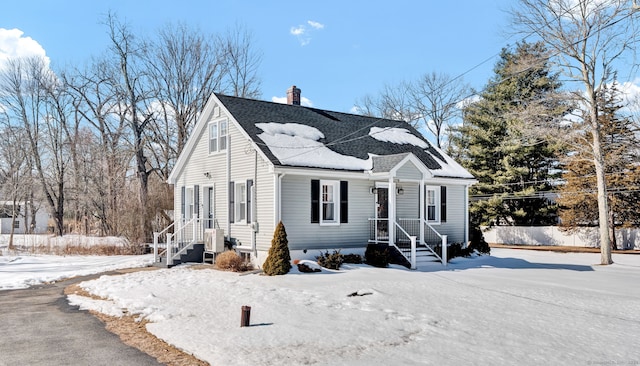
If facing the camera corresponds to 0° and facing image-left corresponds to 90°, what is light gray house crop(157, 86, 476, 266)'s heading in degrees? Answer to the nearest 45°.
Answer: approximately 315°

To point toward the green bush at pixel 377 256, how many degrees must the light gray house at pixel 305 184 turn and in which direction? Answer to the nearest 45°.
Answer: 0° — it already faces it

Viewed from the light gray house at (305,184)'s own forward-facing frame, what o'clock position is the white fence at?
The white fence is roughly at 9 o'clock from the light gray house.

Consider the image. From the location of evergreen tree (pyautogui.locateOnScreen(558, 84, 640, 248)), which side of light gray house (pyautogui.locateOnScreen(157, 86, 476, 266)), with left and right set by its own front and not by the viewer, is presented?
left

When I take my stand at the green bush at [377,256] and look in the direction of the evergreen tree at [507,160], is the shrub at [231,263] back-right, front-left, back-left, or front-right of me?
back-left

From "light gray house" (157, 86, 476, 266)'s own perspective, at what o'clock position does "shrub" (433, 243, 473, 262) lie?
The shrub is roughly at 10 o'clock from the light gray house.

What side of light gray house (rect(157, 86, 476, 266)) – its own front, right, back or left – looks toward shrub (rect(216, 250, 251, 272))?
right

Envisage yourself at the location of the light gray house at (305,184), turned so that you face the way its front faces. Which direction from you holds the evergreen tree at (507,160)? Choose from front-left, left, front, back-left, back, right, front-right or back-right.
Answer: left
